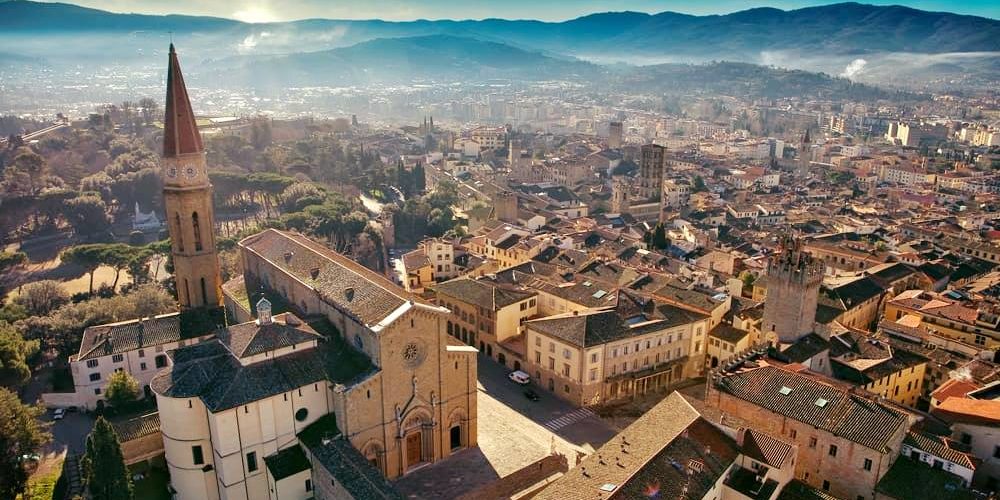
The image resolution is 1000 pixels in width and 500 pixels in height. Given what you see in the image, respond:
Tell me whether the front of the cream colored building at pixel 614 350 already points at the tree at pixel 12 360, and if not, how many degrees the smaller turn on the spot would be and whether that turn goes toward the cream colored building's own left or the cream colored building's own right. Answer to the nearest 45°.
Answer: approximately 135° to the cream colored building's own right

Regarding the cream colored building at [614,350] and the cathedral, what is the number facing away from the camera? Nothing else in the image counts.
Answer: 0

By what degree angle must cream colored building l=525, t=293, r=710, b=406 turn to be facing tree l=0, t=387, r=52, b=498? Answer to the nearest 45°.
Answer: approximately 90° to its right

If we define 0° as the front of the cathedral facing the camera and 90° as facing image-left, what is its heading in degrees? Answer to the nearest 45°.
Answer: approximately 315°

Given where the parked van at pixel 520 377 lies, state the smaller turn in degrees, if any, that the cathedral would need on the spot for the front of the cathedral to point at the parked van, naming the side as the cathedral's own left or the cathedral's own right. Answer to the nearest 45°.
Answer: approximately 90° to the cathedral's own left

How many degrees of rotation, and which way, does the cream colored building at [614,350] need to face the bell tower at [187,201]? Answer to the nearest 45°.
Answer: approximately 135° to its right
